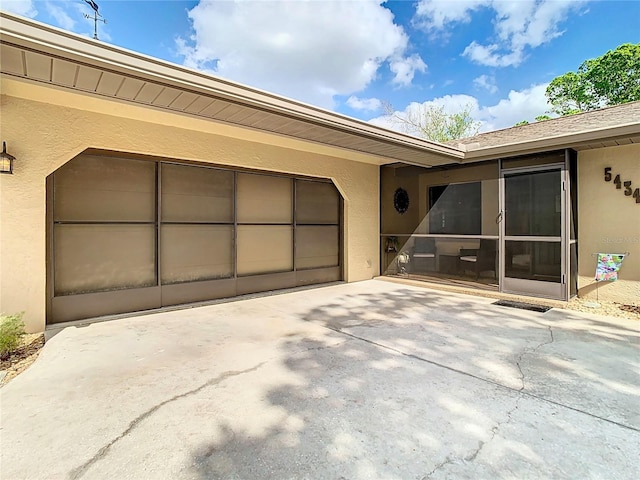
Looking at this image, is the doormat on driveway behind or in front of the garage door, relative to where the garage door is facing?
in front

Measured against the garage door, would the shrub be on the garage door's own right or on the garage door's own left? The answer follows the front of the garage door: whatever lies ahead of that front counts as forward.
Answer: on the garage door's own right

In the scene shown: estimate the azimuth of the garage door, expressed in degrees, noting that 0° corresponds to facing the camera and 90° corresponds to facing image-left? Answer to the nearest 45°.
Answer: approximately 315°

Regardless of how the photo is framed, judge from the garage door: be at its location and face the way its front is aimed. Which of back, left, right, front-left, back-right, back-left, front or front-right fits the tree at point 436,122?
left

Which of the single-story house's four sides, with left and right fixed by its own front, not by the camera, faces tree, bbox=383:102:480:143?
back
